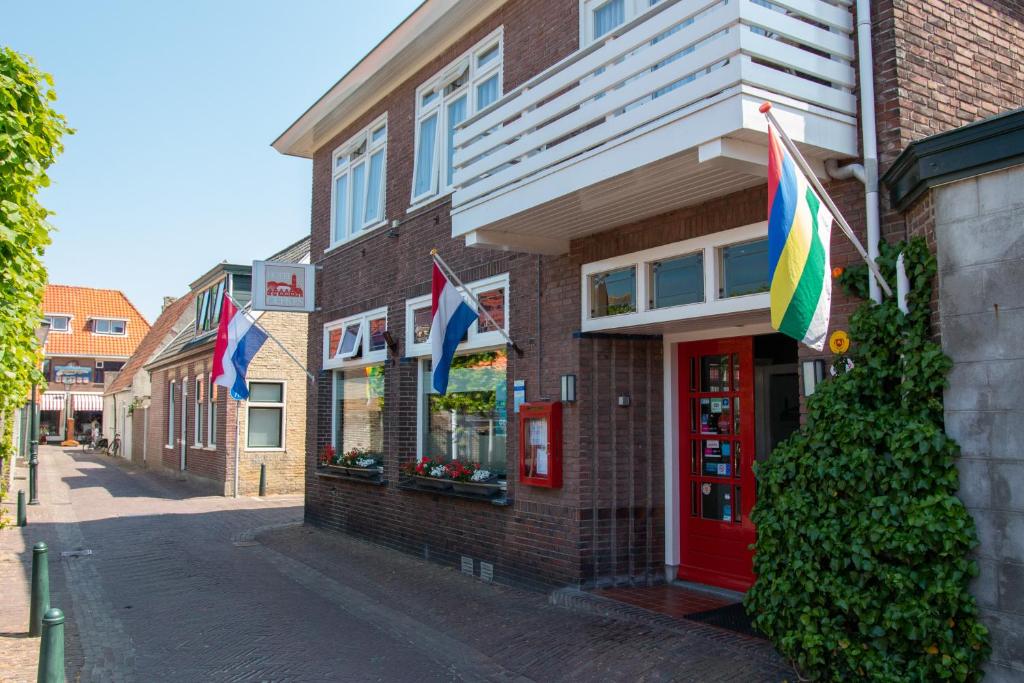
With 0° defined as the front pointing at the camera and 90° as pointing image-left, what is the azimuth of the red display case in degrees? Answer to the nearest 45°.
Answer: approximately 45°

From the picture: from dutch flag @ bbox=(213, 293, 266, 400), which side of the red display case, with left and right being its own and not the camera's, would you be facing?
right

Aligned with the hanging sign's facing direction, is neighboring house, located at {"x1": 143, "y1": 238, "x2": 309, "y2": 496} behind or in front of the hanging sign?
behind

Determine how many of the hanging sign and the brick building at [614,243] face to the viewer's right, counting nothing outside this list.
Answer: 0

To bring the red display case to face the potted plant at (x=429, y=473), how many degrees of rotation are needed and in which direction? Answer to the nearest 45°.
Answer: approximately 90° to its right

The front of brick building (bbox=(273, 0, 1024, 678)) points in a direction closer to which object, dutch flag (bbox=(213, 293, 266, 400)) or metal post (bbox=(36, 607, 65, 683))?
the metal post

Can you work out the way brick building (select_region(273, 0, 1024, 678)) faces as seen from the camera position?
facing the viewer and to the left of the viewer

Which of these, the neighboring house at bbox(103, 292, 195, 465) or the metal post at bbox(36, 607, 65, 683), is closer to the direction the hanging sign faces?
the metal post

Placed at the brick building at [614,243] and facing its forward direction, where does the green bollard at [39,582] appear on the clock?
The green bollard is roughly at 1 o'clock from the brick building.

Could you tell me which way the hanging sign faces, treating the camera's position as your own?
facing the viewer

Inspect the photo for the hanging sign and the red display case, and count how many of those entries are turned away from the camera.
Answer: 0

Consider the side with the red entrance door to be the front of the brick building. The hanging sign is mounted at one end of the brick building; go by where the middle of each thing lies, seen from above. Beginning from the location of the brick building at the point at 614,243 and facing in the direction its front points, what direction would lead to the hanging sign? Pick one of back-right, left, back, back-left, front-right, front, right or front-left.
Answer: right

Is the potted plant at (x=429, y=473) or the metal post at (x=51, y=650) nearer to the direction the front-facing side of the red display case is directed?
the metal post
